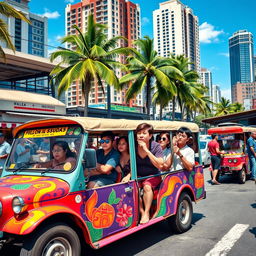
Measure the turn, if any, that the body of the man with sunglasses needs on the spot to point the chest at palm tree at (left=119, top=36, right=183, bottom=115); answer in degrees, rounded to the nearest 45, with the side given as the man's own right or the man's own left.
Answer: approximately 135° to the man's own right

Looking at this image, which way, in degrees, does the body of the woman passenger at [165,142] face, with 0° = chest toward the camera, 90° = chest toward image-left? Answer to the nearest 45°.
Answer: approximately 45°

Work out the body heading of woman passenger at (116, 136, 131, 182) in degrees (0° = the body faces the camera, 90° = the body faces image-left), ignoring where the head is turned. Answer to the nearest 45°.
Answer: approximately 45°

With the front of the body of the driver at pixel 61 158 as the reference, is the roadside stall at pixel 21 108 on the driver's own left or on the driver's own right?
on the driver's own right

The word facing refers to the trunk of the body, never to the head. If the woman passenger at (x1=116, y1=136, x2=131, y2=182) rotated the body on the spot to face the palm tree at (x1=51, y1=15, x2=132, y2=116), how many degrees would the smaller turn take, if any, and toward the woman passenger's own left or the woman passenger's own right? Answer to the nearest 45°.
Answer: approximately 135° to the woman passenger's own right

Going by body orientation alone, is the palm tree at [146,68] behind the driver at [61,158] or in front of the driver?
behind
